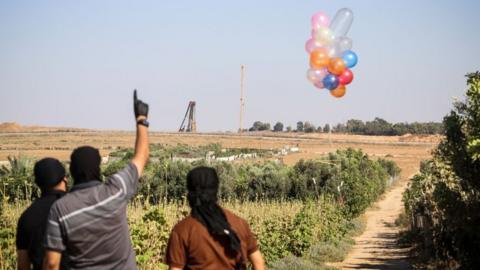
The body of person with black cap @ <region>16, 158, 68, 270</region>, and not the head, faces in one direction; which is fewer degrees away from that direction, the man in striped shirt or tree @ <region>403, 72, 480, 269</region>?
the tree

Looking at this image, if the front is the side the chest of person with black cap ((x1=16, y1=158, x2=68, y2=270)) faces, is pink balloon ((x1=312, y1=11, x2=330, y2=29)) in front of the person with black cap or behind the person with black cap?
in front

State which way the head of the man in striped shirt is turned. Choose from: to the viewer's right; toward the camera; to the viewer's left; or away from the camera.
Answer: away from the camera

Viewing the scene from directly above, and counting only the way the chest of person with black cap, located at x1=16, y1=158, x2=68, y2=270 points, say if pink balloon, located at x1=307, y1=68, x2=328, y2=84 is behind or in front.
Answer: in front

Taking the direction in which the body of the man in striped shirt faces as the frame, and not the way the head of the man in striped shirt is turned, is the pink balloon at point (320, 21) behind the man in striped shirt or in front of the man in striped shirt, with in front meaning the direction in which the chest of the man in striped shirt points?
in front

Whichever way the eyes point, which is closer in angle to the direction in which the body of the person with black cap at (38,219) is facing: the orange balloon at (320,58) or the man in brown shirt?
the orange balloon

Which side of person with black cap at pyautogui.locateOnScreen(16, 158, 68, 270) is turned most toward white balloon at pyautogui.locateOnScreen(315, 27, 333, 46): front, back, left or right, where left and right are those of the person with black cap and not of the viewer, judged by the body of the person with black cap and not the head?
front

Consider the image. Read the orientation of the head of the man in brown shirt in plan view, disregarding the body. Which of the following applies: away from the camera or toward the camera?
away from the camera

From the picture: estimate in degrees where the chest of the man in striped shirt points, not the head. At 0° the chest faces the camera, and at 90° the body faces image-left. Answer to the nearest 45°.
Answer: approximately 180°

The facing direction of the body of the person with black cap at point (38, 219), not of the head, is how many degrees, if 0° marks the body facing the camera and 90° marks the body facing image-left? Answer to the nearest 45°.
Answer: approximately 225°

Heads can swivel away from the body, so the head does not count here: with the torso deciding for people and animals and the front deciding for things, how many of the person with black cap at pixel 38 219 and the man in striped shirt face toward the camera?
0

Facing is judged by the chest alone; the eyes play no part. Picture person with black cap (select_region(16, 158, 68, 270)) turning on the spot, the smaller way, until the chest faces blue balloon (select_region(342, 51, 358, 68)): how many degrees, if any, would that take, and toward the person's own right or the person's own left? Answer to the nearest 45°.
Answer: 0° — they already face it
